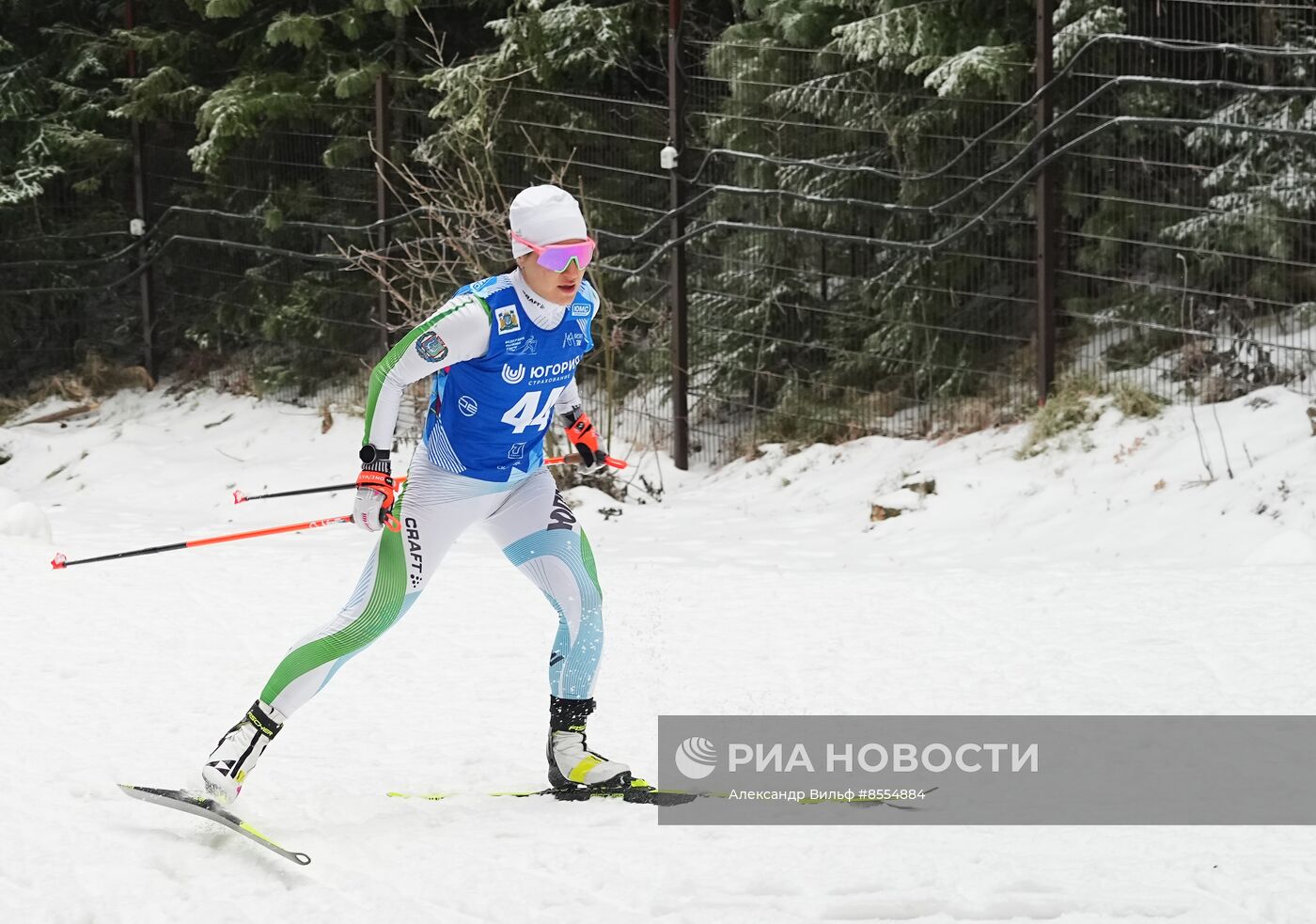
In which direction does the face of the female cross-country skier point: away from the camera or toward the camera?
toward the camera

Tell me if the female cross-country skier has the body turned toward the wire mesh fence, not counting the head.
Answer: no

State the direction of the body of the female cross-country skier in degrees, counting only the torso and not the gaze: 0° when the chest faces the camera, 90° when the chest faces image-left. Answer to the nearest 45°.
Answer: approximately 315°
